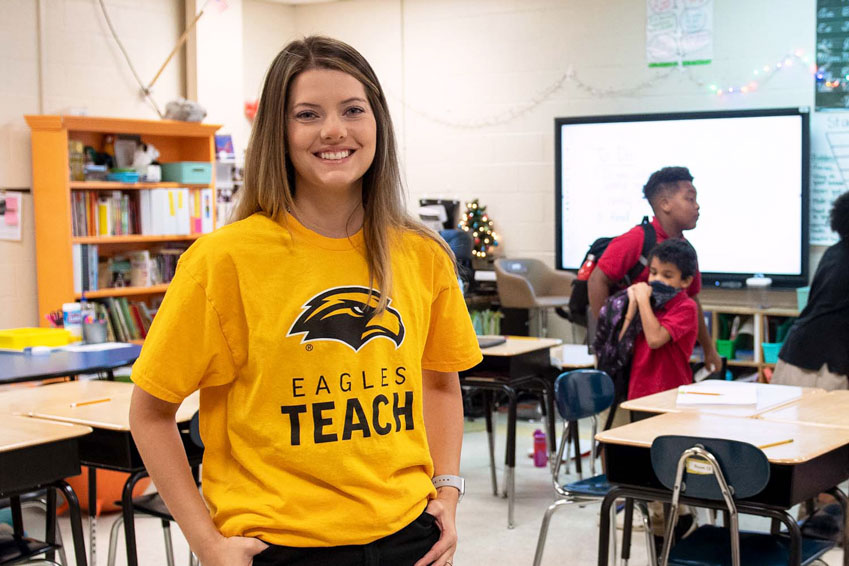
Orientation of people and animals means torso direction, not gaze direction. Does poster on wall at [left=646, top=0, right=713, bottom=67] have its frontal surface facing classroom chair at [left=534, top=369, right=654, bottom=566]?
yes

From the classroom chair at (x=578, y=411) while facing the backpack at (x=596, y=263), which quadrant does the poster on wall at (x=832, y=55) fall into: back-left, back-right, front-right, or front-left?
front-right

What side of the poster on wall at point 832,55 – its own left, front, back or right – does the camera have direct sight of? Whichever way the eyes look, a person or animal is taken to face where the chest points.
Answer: front

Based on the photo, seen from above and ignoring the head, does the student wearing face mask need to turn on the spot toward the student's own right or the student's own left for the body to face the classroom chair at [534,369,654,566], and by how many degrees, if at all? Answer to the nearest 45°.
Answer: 0° — they already face it

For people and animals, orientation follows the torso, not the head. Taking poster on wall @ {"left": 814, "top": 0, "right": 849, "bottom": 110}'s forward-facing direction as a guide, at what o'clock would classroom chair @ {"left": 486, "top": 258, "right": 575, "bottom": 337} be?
The classroom chair is roughly at 3 o'clock from the poster on wall.

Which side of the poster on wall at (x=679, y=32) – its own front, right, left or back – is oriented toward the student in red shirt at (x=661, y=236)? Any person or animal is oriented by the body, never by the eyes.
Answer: front

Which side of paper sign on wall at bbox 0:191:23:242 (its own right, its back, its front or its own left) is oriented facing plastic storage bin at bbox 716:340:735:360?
left

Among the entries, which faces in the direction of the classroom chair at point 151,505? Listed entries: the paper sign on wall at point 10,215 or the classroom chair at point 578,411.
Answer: the paper sign on wall

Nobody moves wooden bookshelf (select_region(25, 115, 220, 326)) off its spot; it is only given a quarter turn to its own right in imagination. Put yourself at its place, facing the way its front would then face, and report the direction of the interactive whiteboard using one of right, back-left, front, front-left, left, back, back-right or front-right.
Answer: back-left

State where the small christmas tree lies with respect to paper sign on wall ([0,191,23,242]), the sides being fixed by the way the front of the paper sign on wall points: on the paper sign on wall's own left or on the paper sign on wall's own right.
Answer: on the paper sign on wall's own left

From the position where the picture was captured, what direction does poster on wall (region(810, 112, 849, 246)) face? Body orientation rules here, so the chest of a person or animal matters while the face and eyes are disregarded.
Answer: facing the viewer
